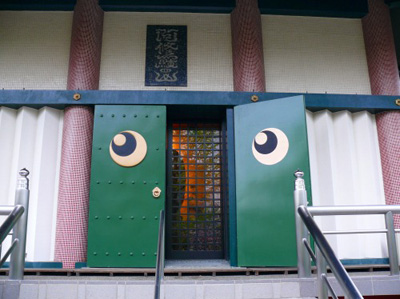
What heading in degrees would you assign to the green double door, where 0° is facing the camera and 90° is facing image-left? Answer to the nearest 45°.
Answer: approximately 0°

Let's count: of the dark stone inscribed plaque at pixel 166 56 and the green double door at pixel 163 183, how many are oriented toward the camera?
2

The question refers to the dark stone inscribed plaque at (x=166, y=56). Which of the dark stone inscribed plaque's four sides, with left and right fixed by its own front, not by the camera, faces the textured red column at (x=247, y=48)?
left
